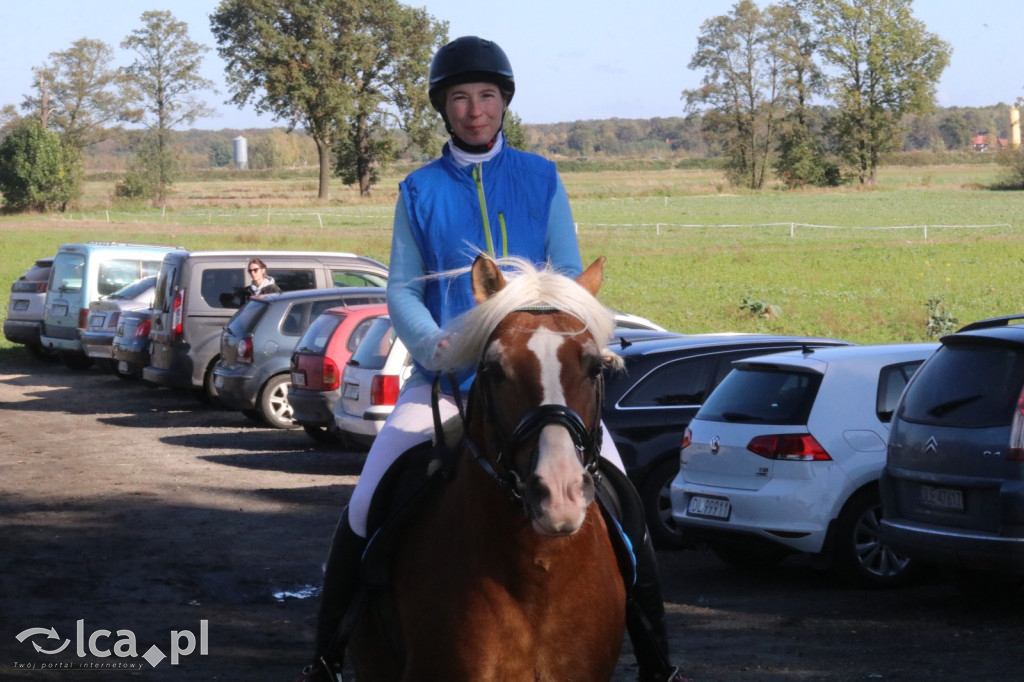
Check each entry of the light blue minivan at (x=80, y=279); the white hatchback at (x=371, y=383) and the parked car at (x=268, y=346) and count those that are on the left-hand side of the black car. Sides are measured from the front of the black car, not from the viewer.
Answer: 3

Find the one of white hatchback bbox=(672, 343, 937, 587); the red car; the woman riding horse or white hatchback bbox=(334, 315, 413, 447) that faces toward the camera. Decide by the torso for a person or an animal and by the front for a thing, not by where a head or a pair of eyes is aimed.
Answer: the woman riding horse

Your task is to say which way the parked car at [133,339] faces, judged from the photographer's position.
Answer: facing away from the viewer and to the right of the viewer

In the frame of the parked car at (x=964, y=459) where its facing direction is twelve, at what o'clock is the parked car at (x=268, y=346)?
the parked car at (x=268, y=346) is roughly at 9 o'clock from the parked car at (x=964, y=459).

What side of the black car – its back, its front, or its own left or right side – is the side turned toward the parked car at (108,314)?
left

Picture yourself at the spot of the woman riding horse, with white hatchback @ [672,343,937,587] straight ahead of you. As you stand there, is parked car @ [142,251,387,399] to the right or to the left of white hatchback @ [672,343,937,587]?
left

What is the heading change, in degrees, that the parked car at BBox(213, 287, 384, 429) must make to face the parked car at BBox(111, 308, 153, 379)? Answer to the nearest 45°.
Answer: approximately 90° to its left

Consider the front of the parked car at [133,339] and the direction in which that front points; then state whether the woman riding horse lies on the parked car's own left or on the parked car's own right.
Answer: on the parked car's own right

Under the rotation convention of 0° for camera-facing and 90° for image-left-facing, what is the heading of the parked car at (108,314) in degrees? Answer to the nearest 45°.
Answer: approximately 225°
